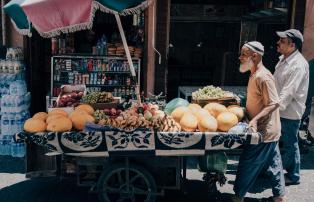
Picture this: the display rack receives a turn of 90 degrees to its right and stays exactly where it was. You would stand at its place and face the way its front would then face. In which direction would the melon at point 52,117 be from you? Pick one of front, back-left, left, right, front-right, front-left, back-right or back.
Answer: left

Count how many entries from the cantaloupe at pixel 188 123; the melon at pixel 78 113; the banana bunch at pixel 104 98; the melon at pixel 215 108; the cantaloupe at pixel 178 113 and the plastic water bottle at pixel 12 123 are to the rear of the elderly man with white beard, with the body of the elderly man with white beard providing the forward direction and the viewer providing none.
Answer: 0

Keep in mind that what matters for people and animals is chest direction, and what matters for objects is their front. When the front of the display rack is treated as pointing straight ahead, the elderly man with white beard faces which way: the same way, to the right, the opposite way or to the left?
to the right

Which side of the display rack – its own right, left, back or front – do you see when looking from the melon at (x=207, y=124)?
front

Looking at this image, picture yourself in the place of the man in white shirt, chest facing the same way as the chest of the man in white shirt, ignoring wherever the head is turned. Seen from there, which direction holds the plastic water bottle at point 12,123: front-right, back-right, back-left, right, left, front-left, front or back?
front

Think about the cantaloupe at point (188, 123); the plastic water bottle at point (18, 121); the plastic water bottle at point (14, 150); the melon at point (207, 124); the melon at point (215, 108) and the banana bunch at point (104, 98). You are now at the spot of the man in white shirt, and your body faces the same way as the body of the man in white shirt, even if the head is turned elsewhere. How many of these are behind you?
0

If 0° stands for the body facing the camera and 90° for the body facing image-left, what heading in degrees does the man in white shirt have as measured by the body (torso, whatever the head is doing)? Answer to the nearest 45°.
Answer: approximately 90°

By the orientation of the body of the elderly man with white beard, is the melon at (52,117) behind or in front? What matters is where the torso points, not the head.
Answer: in front

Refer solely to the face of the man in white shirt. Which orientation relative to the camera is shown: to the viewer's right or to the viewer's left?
to the viewer's left

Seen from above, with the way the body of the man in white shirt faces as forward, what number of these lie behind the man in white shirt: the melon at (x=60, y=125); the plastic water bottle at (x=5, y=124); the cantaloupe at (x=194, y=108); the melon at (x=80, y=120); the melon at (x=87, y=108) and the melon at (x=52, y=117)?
0

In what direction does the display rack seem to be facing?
toward the camera

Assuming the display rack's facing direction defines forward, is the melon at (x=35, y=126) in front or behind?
in front

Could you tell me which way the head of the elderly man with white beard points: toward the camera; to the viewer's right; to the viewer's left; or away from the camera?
to the viewer's left

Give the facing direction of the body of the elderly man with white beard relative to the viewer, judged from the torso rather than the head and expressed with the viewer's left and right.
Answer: facing to the left of the viewer
